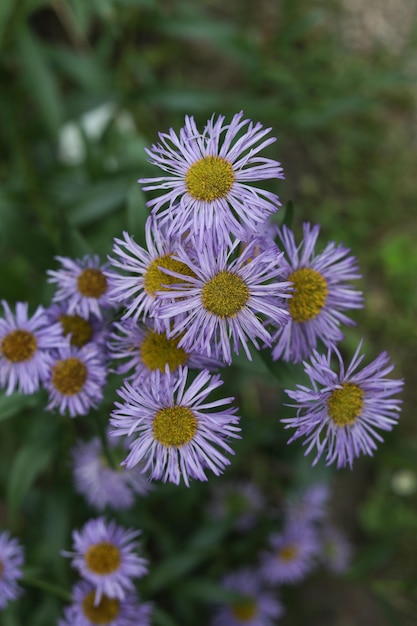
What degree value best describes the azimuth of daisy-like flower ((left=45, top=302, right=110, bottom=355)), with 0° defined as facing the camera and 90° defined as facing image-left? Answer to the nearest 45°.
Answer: approximately 0°

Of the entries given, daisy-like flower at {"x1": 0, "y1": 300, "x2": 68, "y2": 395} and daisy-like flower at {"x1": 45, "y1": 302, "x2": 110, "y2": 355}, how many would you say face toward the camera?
2

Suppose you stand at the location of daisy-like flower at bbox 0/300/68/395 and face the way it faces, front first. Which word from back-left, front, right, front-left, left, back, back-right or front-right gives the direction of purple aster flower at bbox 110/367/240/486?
front-left

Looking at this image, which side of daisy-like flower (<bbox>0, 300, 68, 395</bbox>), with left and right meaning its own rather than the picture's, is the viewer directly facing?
front

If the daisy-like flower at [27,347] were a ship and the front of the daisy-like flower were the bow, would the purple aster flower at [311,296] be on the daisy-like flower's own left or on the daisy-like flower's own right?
on the daisy-like flower's own left

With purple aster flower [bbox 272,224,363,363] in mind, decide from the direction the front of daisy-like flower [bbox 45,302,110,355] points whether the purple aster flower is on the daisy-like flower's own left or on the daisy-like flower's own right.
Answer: on the daisy-like flower's own left
